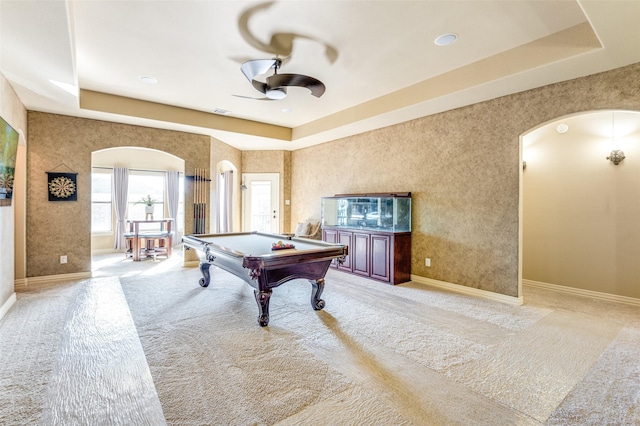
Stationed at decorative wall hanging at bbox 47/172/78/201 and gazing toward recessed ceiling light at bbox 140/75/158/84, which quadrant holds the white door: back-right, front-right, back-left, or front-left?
front-left

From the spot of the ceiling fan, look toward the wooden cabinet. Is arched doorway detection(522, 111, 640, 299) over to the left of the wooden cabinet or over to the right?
right

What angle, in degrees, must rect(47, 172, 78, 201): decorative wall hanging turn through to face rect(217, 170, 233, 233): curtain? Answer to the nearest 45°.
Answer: approximately 135° to its left

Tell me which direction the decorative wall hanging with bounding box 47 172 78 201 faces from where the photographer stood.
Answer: facing the viewer

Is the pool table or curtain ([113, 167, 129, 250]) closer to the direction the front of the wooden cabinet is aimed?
the pool table

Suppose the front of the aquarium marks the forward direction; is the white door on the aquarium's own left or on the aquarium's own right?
on the aquarium's own right

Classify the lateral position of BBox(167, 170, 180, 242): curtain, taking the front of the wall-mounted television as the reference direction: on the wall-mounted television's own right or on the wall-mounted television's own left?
on the wall-mounted television's own left

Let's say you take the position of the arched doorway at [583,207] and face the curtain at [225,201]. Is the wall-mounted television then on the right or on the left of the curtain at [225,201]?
left

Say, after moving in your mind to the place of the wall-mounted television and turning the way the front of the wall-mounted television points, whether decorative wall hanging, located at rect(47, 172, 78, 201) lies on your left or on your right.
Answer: on your left

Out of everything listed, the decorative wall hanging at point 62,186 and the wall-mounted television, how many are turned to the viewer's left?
0

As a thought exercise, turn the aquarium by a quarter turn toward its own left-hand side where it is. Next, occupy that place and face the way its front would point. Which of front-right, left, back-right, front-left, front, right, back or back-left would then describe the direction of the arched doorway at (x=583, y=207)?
front-left

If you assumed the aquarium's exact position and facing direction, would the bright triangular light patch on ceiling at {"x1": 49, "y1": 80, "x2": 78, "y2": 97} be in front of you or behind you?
in front

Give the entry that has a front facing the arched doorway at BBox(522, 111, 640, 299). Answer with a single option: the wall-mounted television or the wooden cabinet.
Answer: the wall-mounted television

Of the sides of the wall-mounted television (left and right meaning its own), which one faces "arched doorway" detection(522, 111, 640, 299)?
front

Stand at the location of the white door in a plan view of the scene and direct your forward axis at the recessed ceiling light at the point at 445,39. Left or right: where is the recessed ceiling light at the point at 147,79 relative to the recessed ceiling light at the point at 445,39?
right

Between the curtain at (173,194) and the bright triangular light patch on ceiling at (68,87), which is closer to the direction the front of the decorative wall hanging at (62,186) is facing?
the bright triangular light patch on ceiling

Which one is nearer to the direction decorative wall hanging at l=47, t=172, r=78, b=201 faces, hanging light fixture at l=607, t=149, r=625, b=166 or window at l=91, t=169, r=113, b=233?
the hanging light fixture
